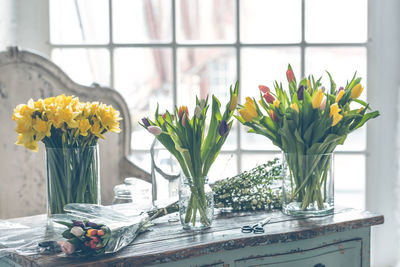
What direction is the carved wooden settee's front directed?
toward the camera

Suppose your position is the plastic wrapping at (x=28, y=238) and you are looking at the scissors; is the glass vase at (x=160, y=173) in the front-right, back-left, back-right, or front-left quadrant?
front-left

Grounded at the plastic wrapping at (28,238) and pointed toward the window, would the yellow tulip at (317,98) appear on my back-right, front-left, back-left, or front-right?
front-right

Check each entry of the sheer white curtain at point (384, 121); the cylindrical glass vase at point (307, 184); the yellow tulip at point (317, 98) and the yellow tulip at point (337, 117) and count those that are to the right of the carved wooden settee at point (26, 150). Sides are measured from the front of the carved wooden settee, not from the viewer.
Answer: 0

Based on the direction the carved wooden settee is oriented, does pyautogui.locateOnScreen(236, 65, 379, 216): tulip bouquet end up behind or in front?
in front

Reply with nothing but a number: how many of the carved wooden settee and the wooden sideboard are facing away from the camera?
0

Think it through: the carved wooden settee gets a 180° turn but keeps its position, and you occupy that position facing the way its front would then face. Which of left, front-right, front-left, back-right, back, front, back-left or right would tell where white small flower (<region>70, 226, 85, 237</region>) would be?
back

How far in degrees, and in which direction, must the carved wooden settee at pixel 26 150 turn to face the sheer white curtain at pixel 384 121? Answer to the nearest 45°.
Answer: approximately 90° to its left

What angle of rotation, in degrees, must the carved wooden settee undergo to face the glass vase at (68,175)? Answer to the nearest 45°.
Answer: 0° — it already faces it

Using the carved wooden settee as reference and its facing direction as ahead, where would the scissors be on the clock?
The scissors is roughly at 11 o'clock from the carved wooden settee.

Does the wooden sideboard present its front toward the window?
no

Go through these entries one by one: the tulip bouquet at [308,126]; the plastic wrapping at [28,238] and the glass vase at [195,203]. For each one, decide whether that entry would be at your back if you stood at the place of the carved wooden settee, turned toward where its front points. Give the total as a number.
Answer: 0

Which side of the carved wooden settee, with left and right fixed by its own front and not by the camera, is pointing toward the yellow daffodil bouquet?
front
